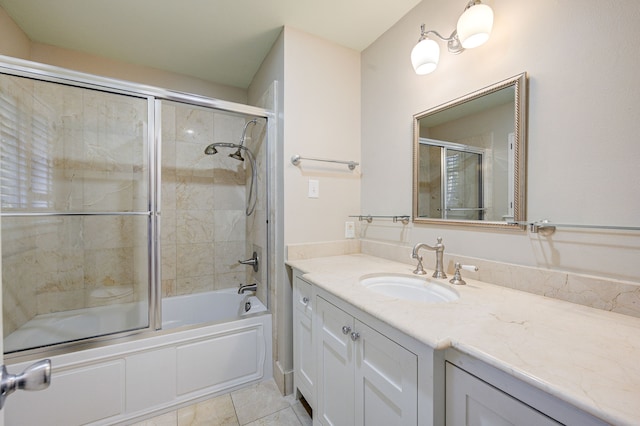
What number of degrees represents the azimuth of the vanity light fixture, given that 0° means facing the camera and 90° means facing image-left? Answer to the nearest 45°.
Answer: approximately 45°

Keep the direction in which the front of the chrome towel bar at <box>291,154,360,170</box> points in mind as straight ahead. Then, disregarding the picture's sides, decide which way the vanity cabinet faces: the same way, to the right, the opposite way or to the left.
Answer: to the right

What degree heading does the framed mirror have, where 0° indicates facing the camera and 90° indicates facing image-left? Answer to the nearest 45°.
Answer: approximately 45°

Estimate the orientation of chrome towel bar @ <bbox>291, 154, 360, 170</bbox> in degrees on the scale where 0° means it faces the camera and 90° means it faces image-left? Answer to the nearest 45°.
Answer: approximately 315°

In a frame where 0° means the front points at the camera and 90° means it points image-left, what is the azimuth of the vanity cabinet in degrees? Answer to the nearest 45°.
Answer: approximately 45°

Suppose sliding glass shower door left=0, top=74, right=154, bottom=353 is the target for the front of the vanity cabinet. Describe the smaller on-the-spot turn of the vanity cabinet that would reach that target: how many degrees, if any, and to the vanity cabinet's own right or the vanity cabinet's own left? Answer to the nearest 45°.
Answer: approximately 45° to the vanity cabinet's own right
